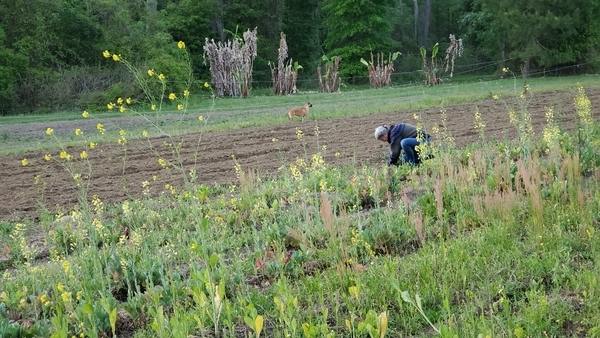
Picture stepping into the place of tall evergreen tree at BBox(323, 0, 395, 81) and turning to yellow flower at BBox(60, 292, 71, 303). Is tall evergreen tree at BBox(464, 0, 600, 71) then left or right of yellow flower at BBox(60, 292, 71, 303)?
left

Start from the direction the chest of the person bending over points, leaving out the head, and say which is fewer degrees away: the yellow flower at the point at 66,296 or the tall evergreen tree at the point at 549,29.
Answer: the yellow flower

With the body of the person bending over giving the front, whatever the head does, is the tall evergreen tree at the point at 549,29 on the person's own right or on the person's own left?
on the person's own right

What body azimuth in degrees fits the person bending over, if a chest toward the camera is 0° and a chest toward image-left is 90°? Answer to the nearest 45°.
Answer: approximately 90°

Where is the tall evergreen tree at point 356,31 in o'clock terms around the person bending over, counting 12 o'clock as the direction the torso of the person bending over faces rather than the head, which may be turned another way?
The tall evergreen tree is roughly at 3 o'clock from the person bending over.

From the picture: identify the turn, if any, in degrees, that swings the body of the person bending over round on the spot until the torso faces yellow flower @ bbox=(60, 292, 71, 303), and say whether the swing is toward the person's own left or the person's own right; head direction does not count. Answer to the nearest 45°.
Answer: approximately 90° to the person's own left

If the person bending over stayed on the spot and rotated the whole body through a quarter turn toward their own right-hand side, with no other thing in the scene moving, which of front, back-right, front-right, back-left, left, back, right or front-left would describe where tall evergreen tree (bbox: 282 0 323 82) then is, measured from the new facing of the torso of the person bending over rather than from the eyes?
front
